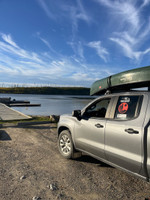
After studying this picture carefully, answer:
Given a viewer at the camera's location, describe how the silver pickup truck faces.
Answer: facing away from the viewer and to the left of the viewer
